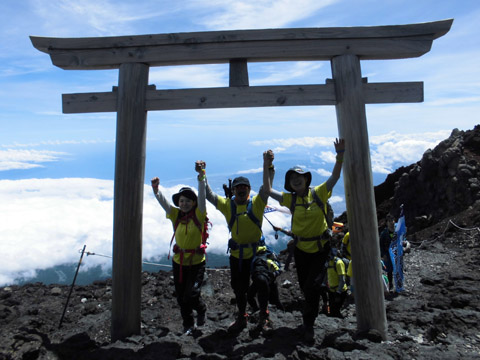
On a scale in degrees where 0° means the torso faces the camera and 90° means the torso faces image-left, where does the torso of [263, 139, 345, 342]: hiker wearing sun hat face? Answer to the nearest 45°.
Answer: approximately 0°

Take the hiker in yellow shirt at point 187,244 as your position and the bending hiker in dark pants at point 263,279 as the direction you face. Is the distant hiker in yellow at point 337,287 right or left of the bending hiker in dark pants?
left

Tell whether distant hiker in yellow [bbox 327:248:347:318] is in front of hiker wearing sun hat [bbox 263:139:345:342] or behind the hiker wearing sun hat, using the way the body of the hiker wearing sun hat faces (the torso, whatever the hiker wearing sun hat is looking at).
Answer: behind

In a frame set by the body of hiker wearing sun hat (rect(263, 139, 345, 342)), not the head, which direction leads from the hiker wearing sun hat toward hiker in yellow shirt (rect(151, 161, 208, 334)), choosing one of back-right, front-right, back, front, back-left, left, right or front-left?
right
